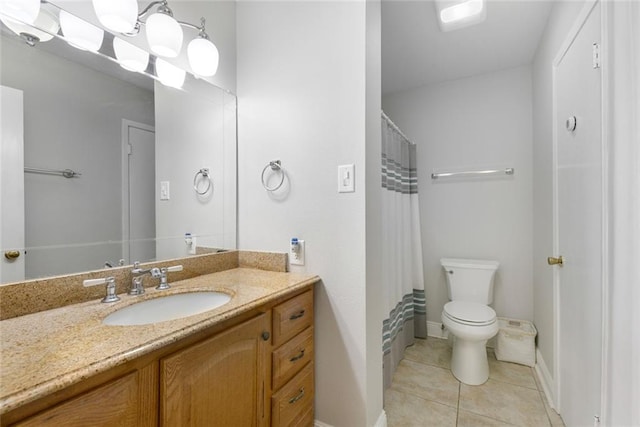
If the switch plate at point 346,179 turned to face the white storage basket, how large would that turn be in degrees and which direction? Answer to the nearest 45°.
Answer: approximately 180°

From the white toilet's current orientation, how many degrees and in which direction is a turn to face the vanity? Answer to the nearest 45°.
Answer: approximately 45° to its right

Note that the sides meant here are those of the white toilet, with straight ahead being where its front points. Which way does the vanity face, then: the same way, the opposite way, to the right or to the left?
to the left
